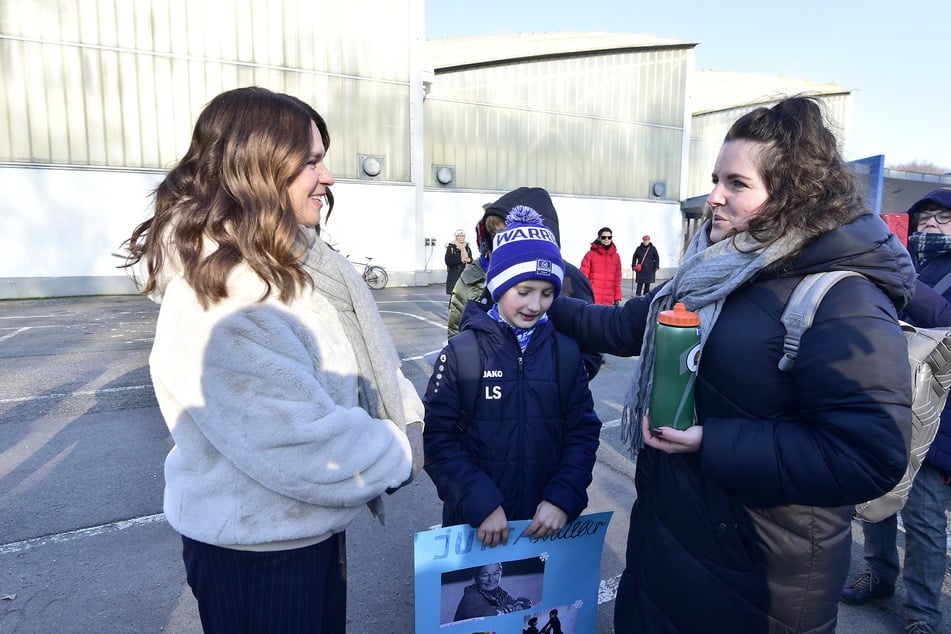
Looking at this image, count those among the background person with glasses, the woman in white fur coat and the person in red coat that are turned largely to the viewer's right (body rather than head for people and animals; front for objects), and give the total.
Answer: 1

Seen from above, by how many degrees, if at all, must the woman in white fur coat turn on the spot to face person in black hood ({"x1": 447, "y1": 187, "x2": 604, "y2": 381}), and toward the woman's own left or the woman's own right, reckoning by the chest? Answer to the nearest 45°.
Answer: approximately 45° to the woman's own left

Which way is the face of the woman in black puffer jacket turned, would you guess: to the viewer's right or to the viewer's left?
to the viewer's left

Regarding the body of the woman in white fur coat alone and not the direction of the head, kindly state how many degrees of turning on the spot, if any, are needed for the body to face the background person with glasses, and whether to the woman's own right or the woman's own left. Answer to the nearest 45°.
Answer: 0° — they already face them

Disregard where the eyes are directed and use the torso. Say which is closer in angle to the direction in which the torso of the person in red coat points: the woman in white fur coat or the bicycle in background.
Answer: the woman in white fur coat

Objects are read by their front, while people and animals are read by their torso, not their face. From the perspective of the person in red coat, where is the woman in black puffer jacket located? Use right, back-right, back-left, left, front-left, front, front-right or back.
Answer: front

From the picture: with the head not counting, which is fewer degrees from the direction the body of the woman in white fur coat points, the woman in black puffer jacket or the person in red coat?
the woman in black puffer jacket

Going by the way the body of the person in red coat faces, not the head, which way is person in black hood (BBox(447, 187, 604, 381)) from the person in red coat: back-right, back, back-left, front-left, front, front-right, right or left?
front

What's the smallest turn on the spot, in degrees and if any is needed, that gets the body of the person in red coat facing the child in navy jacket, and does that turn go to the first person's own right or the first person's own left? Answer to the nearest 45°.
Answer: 0° — they already face them

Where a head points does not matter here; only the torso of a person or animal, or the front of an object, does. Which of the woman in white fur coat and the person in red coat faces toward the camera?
the person in red coat

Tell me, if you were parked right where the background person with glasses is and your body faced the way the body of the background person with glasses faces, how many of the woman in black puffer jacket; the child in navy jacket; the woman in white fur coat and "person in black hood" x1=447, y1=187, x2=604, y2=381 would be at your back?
0

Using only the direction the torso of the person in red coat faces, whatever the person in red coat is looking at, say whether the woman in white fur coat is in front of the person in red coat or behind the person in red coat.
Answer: in front

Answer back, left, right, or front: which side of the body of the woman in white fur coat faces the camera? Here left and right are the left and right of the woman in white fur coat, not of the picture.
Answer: right

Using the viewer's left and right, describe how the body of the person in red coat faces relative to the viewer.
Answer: facing the viewer

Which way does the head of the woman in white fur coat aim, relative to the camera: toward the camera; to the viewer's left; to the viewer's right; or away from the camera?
to the viewer's right

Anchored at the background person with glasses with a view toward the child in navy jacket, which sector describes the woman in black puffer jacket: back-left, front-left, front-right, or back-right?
front-left
